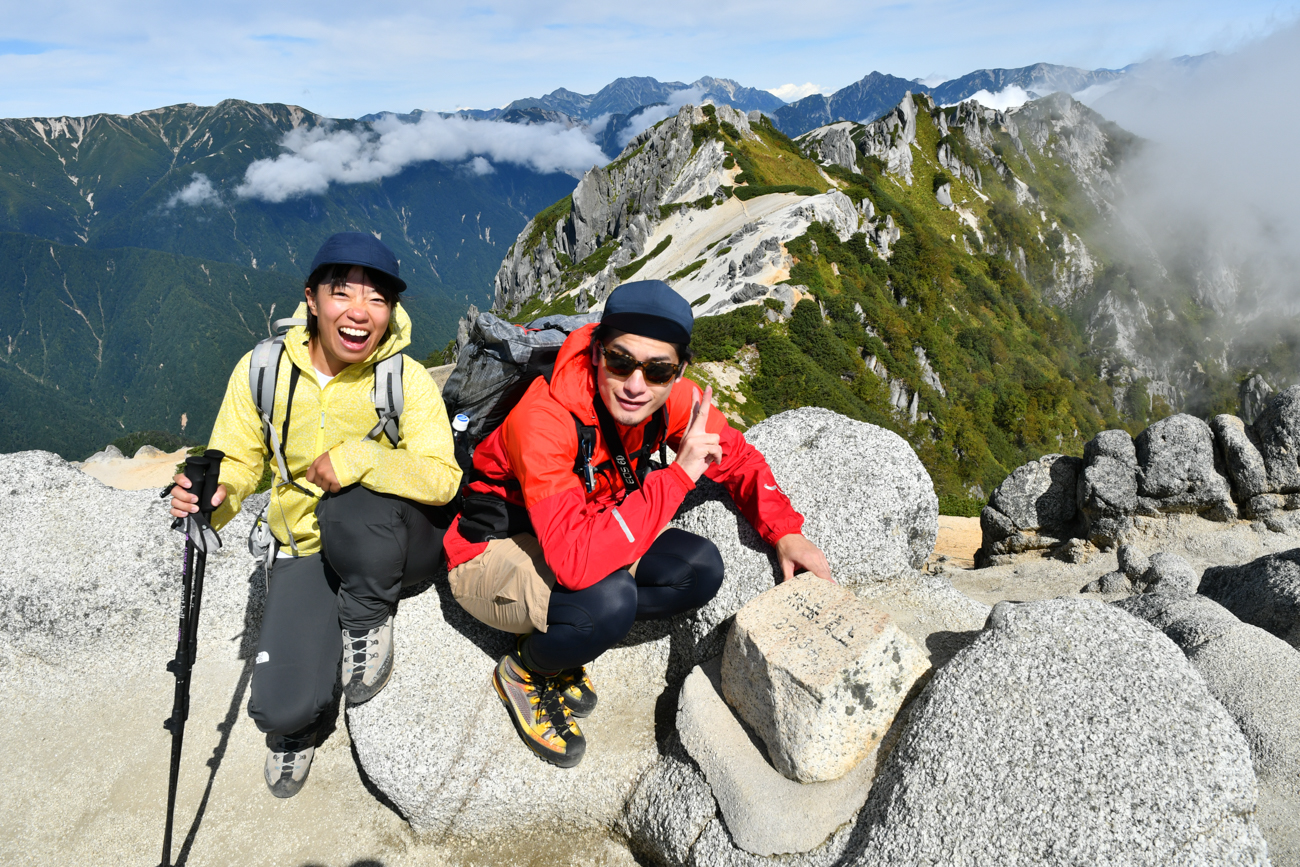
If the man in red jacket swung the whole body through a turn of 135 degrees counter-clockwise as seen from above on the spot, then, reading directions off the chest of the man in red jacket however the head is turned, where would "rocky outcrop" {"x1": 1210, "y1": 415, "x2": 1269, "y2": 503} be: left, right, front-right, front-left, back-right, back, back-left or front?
front-right

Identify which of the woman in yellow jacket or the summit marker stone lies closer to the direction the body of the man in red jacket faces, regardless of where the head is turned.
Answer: the summit marker stone

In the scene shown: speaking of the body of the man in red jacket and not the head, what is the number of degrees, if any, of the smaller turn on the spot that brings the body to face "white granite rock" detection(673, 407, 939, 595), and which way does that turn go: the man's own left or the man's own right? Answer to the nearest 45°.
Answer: approximately 90° to the man's own left

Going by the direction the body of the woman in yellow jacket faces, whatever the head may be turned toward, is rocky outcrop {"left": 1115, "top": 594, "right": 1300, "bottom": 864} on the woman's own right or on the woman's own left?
on the woman's own left

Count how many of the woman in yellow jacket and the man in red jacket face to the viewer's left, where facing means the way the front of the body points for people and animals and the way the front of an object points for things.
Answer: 0

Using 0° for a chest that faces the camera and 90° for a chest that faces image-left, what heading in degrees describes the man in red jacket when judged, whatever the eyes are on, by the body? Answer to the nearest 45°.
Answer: approximately 315°

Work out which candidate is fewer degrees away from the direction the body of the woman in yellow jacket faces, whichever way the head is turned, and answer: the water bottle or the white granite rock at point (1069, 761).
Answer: the white granite rock

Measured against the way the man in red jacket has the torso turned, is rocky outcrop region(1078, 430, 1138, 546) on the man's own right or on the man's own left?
on the man's own left
